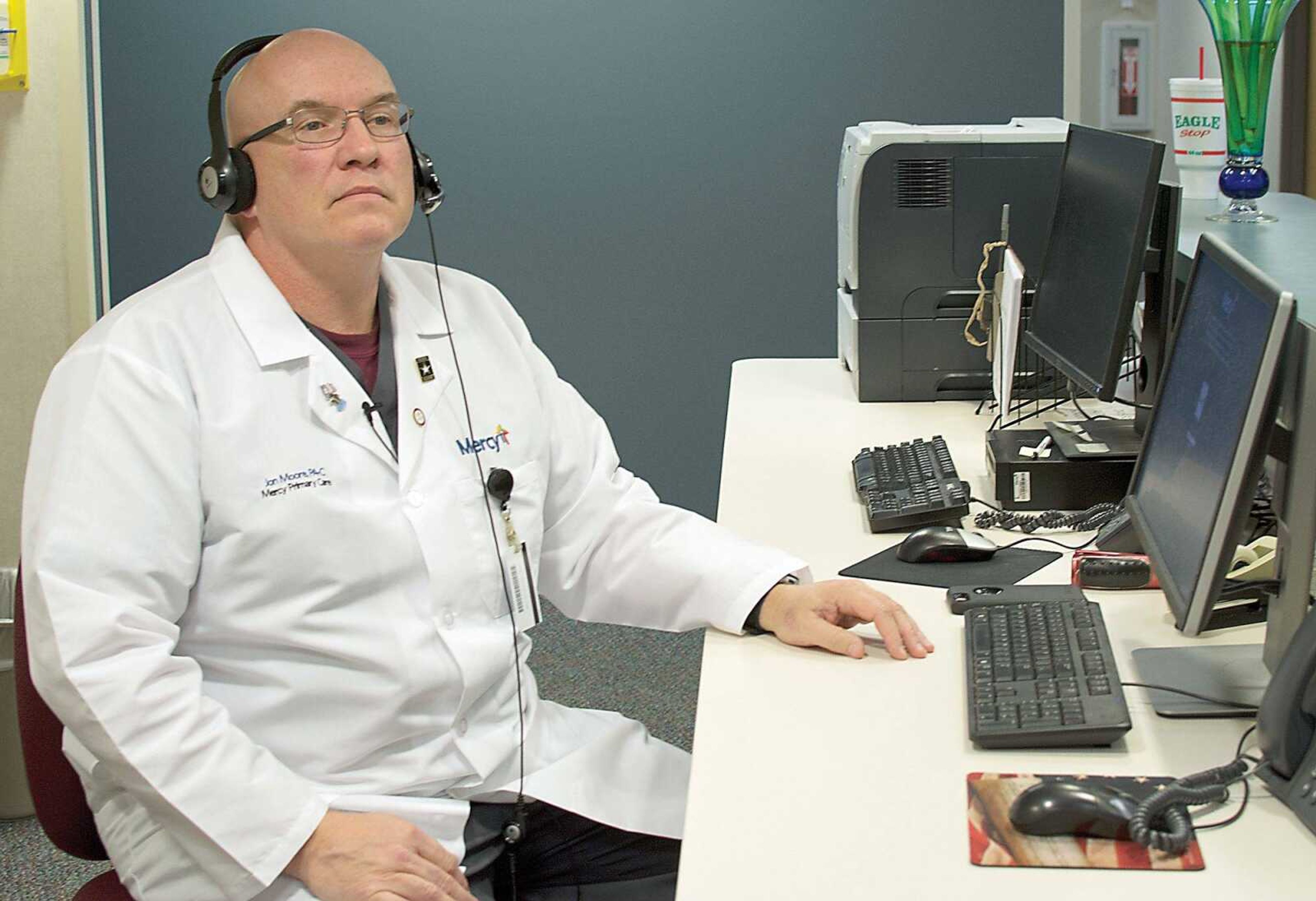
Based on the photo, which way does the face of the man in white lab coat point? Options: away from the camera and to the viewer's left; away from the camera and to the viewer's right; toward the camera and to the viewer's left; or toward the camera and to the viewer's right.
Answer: toward the camera and to the viewer's right

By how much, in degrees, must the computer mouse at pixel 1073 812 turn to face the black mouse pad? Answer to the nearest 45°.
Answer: approximately 90° to its left

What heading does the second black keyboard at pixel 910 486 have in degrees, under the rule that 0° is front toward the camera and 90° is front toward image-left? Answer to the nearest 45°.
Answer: approximately 90°

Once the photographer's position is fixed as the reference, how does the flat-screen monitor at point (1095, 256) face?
facing the viewer and to the left of the viewer

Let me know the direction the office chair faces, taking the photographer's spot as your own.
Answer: facing the viewer and to the right of the viewer

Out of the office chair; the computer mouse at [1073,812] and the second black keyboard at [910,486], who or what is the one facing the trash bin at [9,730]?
the second black keyboard

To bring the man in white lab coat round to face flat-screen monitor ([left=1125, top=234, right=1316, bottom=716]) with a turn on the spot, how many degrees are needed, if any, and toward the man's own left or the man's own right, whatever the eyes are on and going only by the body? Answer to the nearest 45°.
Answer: approximately 45° to the man's own left

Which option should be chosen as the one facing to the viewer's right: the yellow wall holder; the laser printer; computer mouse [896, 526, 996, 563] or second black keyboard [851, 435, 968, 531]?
the computer mouse

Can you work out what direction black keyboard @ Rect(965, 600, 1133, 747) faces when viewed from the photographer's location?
facing to the left of the viewer

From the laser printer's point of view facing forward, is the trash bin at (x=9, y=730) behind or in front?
in front

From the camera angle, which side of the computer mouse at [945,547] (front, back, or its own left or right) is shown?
right

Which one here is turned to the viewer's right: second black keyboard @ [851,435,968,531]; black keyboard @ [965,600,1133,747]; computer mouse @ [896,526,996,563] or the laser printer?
the computer mouse

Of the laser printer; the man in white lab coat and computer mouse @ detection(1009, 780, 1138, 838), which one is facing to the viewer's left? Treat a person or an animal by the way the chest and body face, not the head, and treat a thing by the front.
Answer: the laser printer
